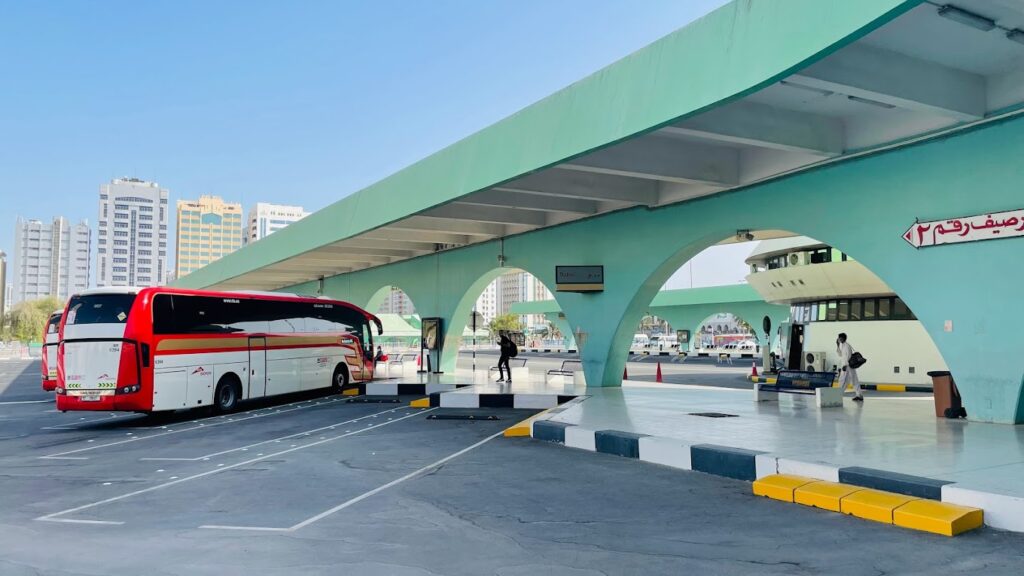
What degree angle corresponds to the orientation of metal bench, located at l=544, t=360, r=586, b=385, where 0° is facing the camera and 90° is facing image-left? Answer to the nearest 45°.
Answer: approximately 45°

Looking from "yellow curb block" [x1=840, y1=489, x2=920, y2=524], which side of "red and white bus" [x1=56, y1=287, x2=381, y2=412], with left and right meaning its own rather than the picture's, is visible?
right

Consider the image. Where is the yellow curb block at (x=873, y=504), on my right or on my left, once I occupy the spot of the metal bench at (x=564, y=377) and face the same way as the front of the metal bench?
on my left

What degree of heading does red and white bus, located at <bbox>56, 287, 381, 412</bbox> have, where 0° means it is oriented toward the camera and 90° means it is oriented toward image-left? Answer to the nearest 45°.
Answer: approximately 225°

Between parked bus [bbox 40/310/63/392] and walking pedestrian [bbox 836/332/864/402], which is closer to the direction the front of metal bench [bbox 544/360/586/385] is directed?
the parked bus

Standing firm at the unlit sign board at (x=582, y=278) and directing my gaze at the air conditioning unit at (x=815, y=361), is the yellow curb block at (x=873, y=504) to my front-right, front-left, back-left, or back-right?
back-right

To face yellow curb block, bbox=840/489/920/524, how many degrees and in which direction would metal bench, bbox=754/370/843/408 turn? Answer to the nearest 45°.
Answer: approximately 45° to its left
